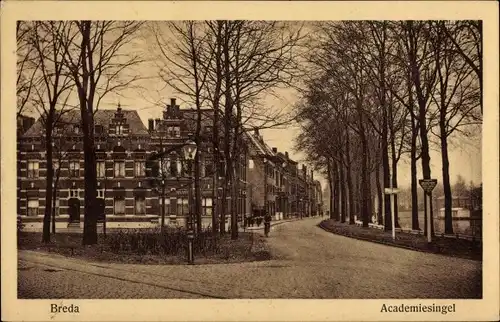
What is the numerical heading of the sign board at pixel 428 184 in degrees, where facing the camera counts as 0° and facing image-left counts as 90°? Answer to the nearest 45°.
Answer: approximately 0°
